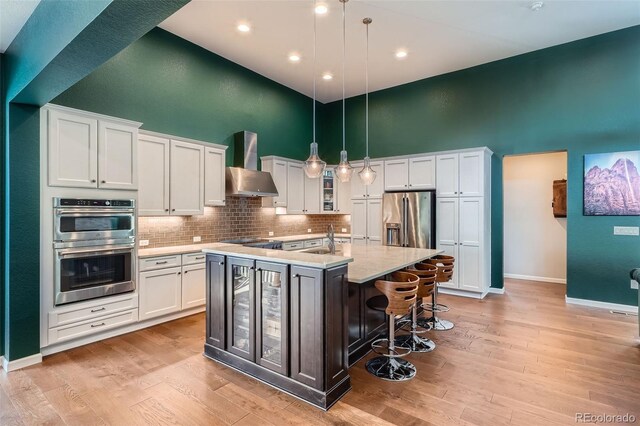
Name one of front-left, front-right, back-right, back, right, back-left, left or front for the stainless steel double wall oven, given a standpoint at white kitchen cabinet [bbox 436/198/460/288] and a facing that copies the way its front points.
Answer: front-right

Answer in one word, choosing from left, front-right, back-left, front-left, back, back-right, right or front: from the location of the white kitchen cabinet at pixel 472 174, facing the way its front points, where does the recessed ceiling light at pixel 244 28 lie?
front-right

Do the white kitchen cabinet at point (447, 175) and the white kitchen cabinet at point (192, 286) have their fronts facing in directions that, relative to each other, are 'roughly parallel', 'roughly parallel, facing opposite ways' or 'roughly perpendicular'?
roughly perpendicular

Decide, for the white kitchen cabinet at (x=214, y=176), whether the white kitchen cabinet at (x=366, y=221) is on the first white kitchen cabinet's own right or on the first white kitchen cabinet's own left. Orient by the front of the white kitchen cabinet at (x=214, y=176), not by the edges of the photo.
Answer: on the first white kitchen cabinet's own left

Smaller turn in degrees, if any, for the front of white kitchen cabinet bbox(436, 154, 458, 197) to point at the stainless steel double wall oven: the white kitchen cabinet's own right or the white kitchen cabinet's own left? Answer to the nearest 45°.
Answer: approximately 45° to the white kitchen cabinet's own right

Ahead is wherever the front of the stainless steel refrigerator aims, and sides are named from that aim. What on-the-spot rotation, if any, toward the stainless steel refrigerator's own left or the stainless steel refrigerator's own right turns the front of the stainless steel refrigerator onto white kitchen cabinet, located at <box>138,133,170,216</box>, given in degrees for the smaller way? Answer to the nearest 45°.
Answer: approximately 45° to the stainless steel refrigerator's own right

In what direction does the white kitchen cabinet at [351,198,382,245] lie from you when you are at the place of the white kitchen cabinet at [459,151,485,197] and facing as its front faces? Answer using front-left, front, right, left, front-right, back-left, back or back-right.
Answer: right

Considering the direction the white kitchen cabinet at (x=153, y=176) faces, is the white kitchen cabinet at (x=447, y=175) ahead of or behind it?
ahead

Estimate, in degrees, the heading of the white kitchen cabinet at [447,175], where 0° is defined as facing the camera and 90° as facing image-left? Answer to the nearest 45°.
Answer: approximately 0°

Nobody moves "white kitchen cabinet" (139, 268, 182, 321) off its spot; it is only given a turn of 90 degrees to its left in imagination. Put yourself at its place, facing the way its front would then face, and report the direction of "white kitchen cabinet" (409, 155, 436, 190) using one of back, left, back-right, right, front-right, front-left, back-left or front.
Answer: front-right

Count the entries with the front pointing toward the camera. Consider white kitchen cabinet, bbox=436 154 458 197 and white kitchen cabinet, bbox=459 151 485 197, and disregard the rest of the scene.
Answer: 2

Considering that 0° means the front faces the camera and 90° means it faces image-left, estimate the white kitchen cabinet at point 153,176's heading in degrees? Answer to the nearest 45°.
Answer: approximately 315°
